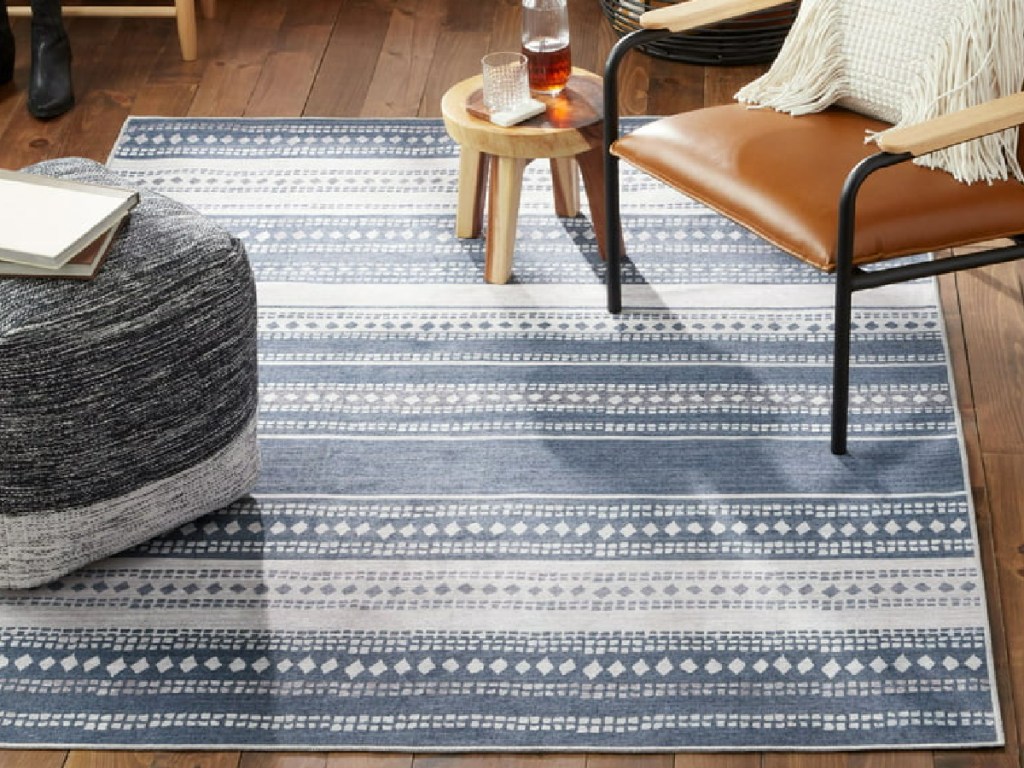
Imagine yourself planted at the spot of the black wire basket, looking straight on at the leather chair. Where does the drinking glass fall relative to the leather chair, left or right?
right

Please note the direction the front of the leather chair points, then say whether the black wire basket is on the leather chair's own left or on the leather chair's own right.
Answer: on the leather chair's own right

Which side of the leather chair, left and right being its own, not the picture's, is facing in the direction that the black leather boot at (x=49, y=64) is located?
right

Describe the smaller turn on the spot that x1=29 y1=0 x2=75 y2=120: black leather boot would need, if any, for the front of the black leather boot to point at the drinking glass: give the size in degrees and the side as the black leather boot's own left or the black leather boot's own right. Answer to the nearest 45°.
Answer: approximately 45° to the black leather boot's own left

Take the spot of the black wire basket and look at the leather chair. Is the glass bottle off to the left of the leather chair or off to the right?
right

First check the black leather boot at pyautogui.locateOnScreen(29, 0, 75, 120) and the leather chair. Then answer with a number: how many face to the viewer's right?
0

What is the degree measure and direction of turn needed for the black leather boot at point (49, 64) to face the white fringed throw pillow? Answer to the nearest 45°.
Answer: approximately 45° to its left

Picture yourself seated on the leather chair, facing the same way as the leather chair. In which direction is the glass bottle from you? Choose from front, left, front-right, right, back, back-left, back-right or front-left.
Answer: right

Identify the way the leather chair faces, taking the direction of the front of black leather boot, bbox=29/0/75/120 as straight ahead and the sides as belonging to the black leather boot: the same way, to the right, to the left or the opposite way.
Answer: to the right

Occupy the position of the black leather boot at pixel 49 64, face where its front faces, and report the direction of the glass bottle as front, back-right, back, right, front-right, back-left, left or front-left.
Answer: front-left

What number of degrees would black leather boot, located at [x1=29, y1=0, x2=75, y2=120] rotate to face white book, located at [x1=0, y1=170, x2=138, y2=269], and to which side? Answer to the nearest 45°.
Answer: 0° — it already faces it

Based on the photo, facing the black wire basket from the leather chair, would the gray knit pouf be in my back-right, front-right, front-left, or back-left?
back-left

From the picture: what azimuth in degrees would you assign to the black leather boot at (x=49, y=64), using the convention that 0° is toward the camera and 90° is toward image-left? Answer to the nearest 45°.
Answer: approximately 0°

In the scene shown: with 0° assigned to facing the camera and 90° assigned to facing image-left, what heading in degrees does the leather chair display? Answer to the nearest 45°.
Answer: approximately 45°
